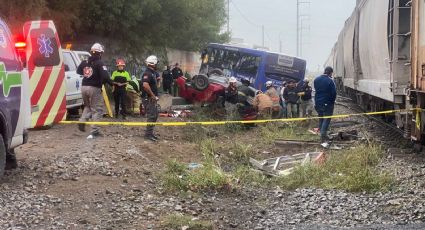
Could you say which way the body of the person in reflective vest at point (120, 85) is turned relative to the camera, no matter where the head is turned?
toward the camera

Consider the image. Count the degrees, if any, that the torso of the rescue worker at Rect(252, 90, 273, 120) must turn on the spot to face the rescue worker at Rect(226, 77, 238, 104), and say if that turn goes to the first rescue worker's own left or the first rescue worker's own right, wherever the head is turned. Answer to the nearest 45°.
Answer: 0° — they already face them

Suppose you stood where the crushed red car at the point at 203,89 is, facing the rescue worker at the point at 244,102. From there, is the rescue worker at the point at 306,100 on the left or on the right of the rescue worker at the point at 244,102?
left

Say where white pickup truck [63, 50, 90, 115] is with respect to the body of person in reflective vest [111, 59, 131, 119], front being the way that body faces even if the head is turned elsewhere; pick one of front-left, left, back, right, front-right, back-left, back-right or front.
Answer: front-right

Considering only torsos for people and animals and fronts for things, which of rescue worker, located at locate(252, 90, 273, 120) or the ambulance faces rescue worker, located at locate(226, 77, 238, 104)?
rescue worker, located at locate(252, 90, 273, 120)

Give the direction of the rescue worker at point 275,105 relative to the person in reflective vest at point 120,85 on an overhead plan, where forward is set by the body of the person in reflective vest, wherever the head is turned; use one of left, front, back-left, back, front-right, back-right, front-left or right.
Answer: left

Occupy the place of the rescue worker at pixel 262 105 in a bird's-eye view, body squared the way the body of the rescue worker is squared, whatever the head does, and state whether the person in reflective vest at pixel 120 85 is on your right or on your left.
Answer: on your left
